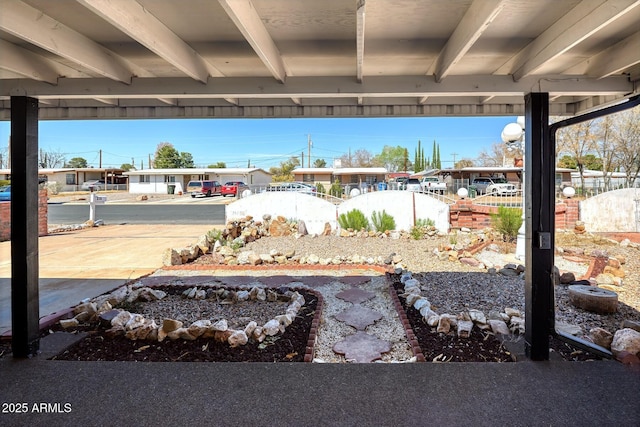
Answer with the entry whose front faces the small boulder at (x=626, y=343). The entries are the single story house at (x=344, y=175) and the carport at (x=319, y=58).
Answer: the single story house

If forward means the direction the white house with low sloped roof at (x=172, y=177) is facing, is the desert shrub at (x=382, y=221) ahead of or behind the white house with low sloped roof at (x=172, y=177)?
ahead

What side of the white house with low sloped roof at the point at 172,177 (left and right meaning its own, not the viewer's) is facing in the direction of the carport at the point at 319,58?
front

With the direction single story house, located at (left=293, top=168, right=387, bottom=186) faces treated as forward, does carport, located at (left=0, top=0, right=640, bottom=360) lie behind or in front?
in front

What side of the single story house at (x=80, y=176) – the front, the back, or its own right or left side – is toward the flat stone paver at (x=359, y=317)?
front

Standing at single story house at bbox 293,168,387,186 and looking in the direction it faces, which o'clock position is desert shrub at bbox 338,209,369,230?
The desert shrub is roughly at 12 o'clock from the single story house.

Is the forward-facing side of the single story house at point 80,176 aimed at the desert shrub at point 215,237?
yes

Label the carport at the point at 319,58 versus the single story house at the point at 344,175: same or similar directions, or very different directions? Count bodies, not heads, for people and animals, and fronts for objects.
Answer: very different directions

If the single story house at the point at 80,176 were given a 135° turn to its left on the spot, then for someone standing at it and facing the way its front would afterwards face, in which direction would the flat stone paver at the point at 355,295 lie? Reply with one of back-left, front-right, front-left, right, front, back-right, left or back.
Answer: back-right

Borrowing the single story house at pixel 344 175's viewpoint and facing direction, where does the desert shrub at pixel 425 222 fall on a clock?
The desert shrub is roughly at 12 o'clock from the single story house.

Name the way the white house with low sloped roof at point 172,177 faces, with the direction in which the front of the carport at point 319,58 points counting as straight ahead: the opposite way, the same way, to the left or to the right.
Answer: the opposite way

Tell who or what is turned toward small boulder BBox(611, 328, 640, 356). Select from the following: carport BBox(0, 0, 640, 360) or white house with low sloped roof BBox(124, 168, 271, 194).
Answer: the white house with low sloped roof

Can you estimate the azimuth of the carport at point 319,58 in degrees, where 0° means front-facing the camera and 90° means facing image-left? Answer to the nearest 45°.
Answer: approximately 180°
